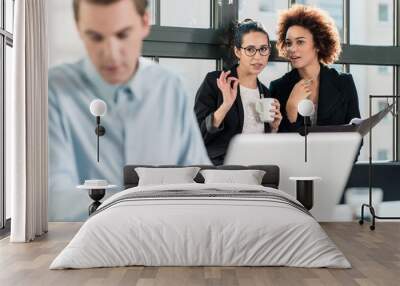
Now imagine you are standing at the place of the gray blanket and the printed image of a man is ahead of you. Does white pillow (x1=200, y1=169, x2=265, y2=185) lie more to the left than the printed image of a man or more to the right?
right

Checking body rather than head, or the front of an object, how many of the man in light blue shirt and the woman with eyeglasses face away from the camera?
0
